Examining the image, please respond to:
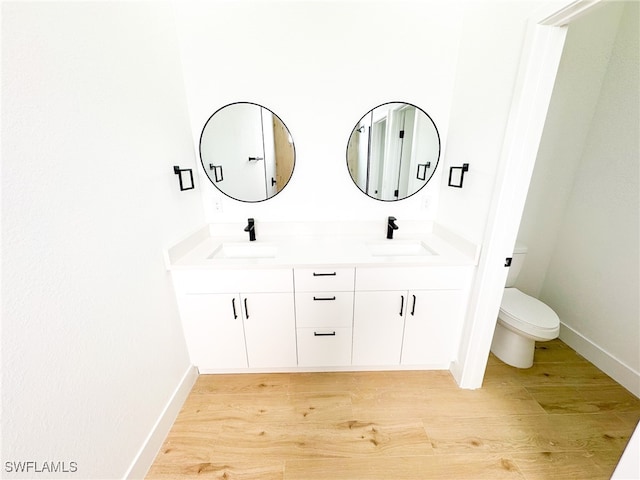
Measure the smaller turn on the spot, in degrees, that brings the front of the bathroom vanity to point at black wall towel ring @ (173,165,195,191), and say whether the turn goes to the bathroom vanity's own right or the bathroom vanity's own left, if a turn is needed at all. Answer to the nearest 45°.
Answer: approximately 90° to the bathroom vanity's own right

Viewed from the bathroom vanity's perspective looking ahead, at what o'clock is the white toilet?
The white toilet is roughly at 9 o'clock from the bathroom vanity.

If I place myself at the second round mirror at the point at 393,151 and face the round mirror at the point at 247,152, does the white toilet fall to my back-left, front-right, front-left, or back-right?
back-left

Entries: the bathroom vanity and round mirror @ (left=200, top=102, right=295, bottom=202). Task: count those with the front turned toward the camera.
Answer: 2

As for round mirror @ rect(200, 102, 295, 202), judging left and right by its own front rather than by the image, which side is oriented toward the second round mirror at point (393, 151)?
left

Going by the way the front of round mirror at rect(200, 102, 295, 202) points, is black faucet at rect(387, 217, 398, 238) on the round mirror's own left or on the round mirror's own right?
on the round mirror's own left

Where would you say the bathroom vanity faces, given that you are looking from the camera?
facing the viewer

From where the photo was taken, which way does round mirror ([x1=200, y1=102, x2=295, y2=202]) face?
toward the camera

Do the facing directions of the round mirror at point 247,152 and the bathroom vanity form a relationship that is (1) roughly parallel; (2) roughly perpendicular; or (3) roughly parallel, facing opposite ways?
roughly parallel
